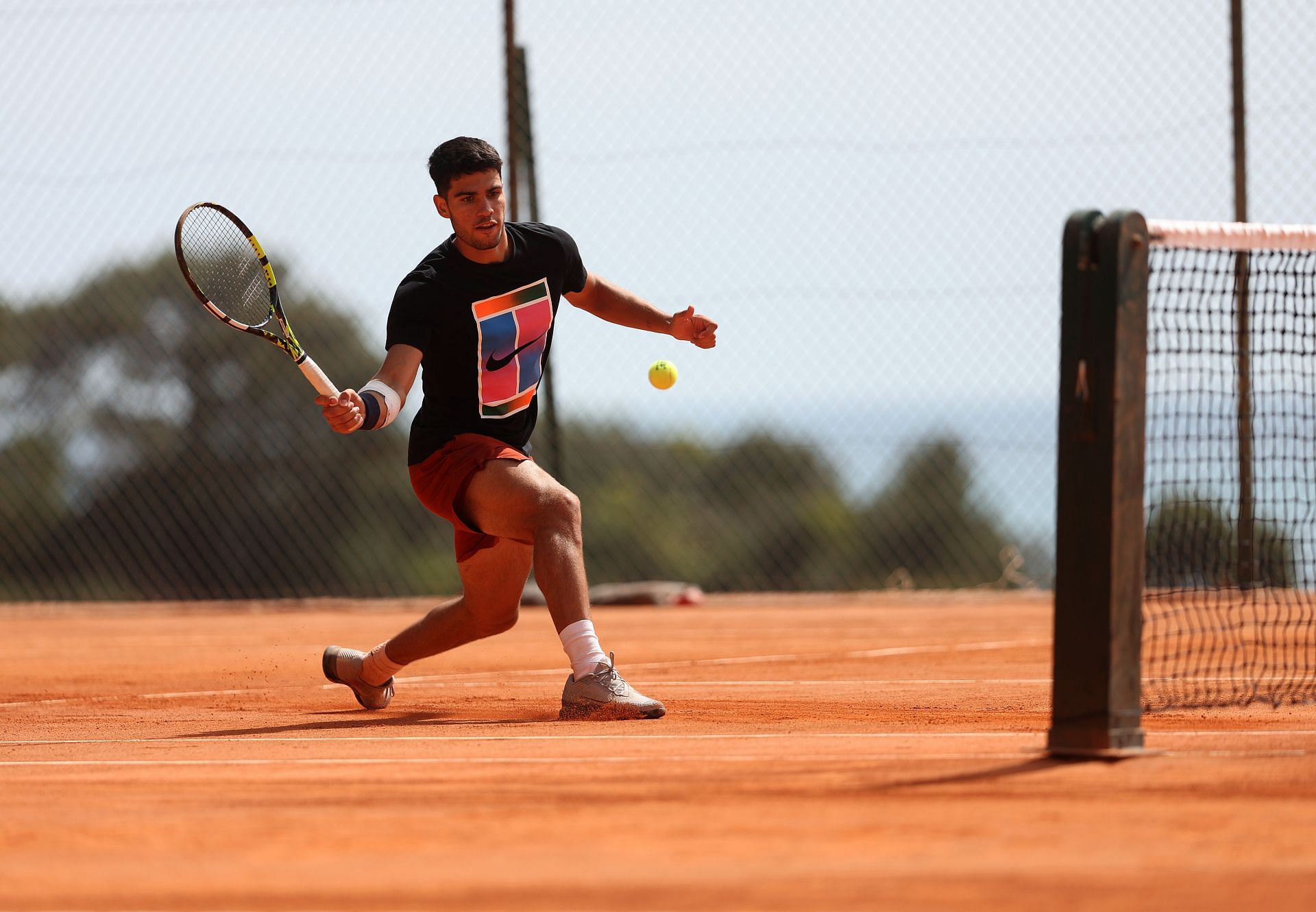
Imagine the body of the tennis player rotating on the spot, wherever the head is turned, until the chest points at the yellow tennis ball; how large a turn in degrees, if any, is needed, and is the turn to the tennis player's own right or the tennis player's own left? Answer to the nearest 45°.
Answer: approximately 90° to the tennis player's own left

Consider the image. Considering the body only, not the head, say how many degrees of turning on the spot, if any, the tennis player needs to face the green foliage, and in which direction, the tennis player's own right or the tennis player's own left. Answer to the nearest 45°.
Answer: approximately 135° to the tennis player's own left

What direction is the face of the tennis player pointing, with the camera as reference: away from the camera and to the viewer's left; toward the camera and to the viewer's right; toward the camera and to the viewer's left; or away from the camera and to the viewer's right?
toward the camera and to the viewer's right

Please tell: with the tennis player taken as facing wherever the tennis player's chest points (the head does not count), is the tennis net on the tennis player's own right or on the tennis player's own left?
on the tennis player's own left

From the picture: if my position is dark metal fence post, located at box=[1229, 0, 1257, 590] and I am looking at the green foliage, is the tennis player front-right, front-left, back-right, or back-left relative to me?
back-left

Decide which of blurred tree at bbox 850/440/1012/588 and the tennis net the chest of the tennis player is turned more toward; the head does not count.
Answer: the tennis net

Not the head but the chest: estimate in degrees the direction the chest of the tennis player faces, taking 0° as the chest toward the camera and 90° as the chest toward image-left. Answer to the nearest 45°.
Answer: approximately 315°
